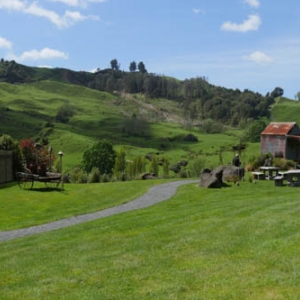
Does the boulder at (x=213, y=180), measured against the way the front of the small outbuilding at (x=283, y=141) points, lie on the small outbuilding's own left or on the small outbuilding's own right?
on the small outbuilding's own right

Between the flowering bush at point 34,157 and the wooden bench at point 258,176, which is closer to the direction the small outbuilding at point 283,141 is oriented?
the wooden bench

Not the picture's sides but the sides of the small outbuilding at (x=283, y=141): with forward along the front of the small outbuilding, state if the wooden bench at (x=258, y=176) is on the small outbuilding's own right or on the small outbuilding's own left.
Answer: on the small outbuilding's own right

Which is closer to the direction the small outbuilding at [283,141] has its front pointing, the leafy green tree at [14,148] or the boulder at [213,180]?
the boulder
